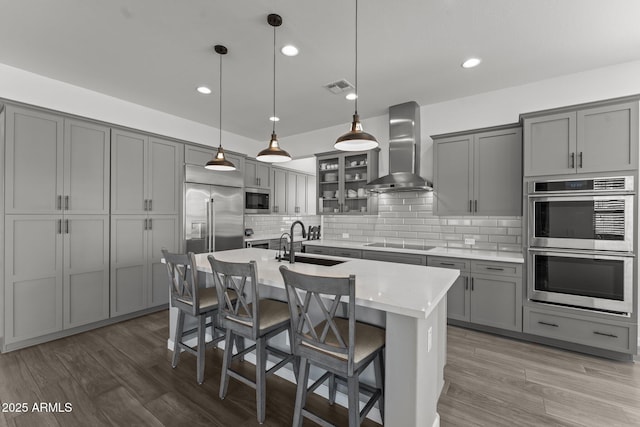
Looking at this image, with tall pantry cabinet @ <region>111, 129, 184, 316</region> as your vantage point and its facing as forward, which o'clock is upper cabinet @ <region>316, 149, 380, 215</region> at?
The upper cabinet is roughly at 11 o'clock from the tall pantry cabinet.

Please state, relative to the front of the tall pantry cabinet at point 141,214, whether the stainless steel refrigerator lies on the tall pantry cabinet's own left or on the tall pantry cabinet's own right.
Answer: on the tall pantry cabinet's own left

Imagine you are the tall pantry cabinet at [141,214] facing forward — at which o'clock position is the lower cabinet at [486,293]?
The lower cabinet is roughly at 12 o'clock from the tall pantry cabinet.

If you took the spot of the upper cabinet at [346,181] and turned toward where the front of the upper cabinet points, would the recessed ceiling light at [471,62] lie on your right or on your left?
on your left
